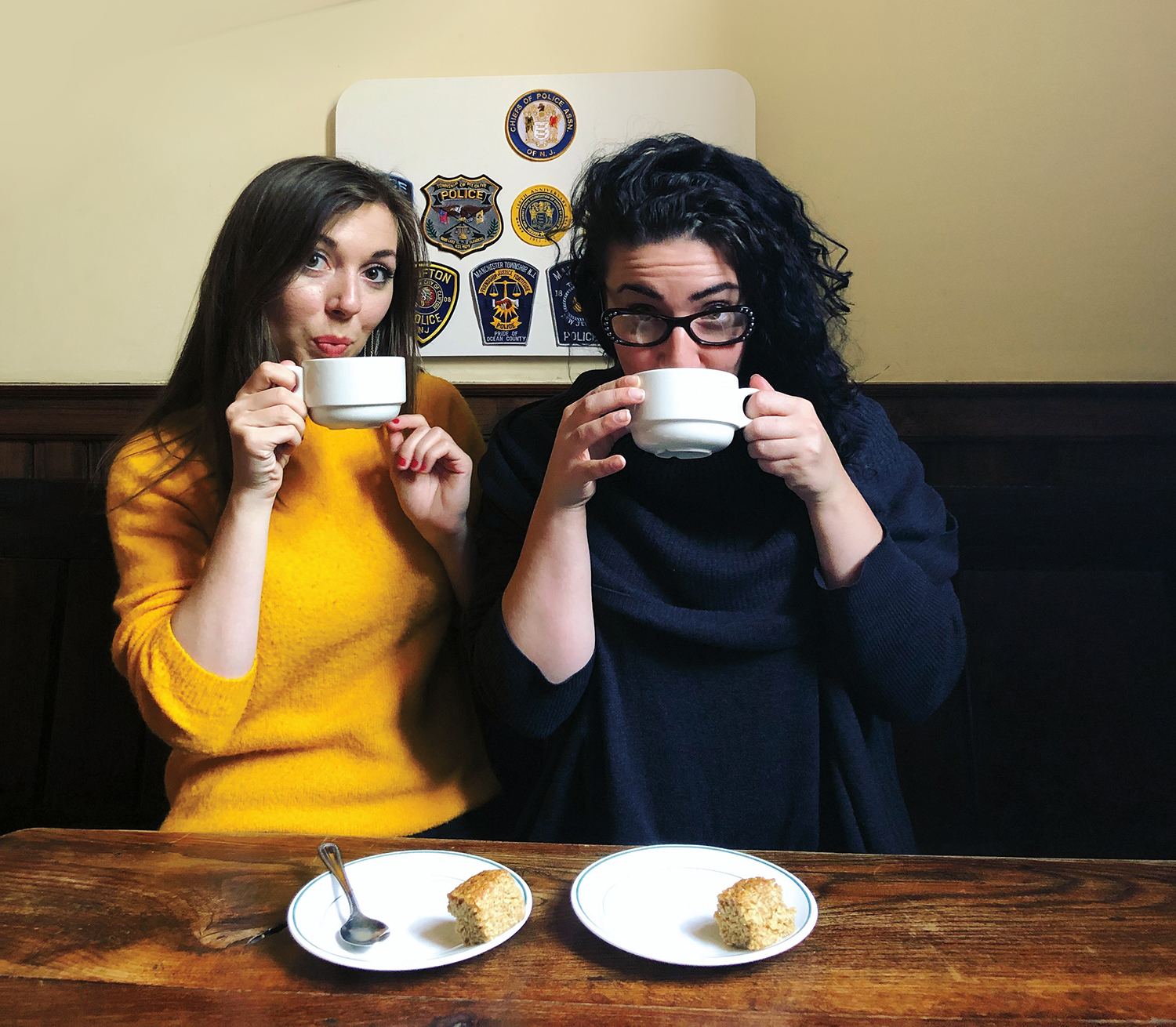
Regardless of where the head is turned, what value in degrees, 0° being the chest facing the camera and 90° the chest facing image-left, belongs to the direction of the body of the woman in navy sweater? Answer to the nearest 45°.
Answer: approximately 0°

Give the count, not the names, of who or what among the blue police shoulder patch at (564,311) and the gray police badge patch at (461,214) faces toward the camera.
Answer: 2

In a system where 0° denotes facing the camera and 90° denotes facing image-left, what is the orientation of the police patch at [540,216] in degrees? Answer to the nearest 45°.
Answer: approximately 0°
